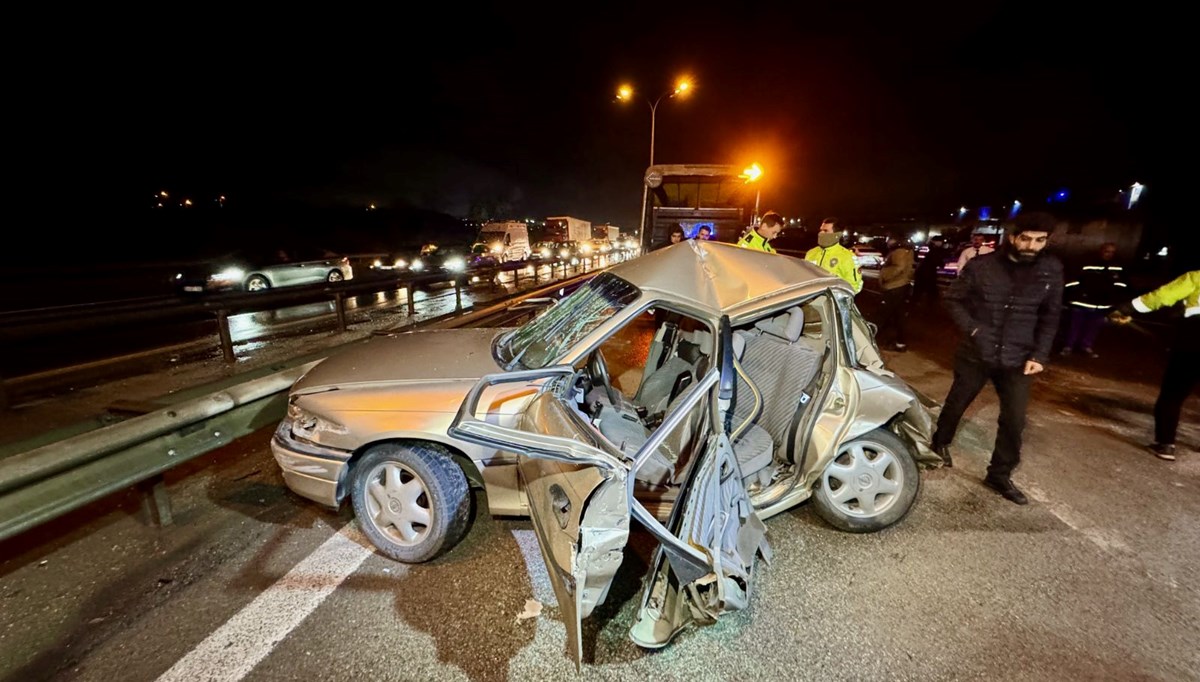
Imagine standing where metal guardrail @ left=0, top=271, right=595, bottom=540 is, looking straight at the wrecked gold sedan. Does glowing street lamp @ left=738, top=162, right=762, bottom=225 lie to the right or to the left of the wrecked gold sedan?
left

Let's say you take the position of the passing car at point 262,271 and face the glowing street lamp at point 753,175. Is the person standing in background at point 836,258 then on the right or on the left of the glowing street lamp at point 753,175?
right

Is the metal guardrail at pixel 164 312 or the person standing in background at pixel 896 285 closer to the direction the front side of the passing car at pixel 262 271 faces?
the metal guardrail

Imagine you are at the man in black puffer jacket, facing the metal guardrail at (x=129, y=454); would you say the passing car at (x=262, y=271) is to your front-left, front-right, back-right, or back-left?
front-right

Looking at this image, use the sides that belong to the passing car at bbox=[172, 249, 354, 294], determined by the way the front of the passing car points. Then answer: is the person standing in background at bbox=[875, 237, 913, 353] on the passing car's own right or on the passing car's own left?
on the passing car's own left

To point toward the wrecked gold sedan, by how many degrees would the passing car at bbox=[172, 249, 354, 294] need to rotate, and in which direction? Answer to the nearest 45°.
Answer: approximately 45° to its left

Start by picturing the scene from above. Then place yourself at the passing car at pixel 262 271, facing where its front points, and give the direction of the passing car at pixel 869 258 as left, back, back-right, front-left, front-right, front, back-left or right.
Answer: back-left

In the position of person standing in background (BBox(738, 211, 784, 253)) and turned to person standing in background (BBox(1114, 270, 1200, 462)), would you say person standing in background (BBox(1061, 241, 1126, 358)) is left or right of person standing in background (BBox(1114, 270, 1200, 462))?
left

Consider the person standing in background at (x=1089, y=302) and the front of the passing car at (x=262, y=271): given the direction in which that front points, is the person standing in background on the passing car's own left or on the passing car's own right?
on the passing car's own left
